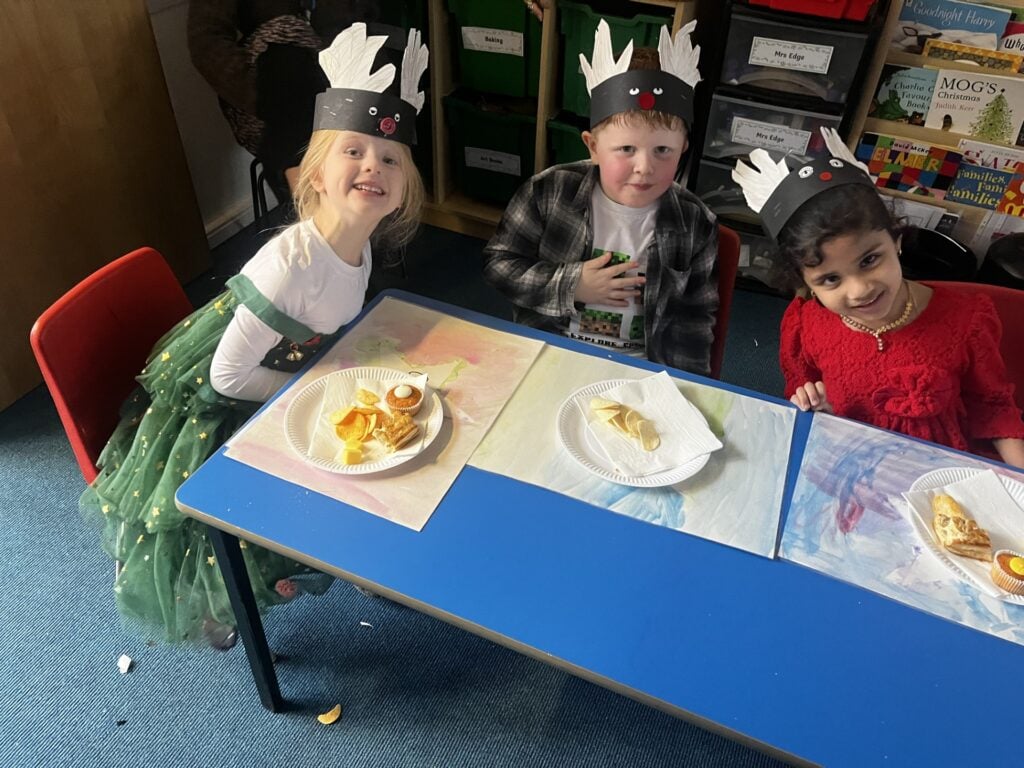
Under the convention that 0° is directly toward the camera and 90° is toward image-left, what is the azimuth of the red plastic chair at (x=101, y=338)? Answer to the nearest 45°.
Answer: approximately 315°

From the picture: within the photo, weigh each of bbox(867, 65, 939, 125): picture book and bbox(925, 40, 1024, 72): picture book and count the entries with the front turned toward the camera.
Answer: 2

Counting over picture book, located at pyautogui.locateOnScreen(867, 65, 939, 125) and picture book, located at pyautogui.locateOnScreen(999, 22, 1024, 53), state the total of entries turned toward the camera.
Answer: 2

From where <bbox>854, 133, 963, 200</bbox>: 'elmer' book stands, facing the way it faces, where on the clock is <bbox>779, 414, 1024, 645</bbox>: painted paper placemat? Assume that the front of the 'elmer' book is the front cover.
The painted paper placemat is roughly at 12 o'clock from the 'elmer' book.

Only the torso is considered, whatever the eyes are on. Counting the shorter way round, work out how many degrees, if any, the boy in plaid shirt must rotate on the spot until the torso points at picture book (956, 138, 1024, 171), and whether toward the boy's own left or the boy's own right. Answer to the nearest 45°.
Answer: approximately 135° to the boy's own left

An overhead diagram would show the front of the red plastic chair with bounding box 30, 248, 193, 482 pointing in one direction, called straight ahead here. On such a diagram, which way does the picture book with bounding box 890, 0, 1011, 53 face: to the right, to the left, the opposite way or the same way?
to the right

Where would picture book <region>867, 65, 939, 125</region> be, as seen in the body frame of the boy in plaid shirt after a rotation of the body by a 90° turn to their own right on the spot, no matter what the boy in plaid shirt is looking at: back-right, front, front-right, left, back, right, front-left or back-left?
back-right

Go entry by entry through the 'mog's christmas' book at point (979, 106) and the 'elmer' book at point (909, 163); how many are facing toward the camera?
2

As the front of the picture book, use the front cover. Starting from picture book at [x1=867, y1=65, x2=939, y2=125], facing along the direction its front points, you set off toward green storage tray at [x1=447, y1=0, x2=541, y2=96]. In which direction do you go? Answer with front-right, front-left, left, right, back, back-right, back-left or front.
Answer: right

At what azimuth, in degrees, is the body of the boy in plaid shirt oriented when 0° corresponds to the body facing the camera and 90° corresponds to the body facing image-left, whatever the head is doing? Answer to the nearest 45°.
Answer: approximately 0°
